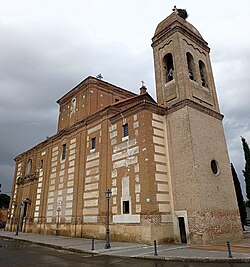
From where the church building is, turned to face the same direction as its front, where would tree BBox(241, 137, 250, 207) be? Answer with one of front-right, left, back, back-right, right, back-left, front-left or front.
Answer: back

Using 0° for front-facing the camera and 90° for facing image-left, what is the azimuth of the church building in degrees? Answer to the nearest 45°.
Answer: approximately 45°
